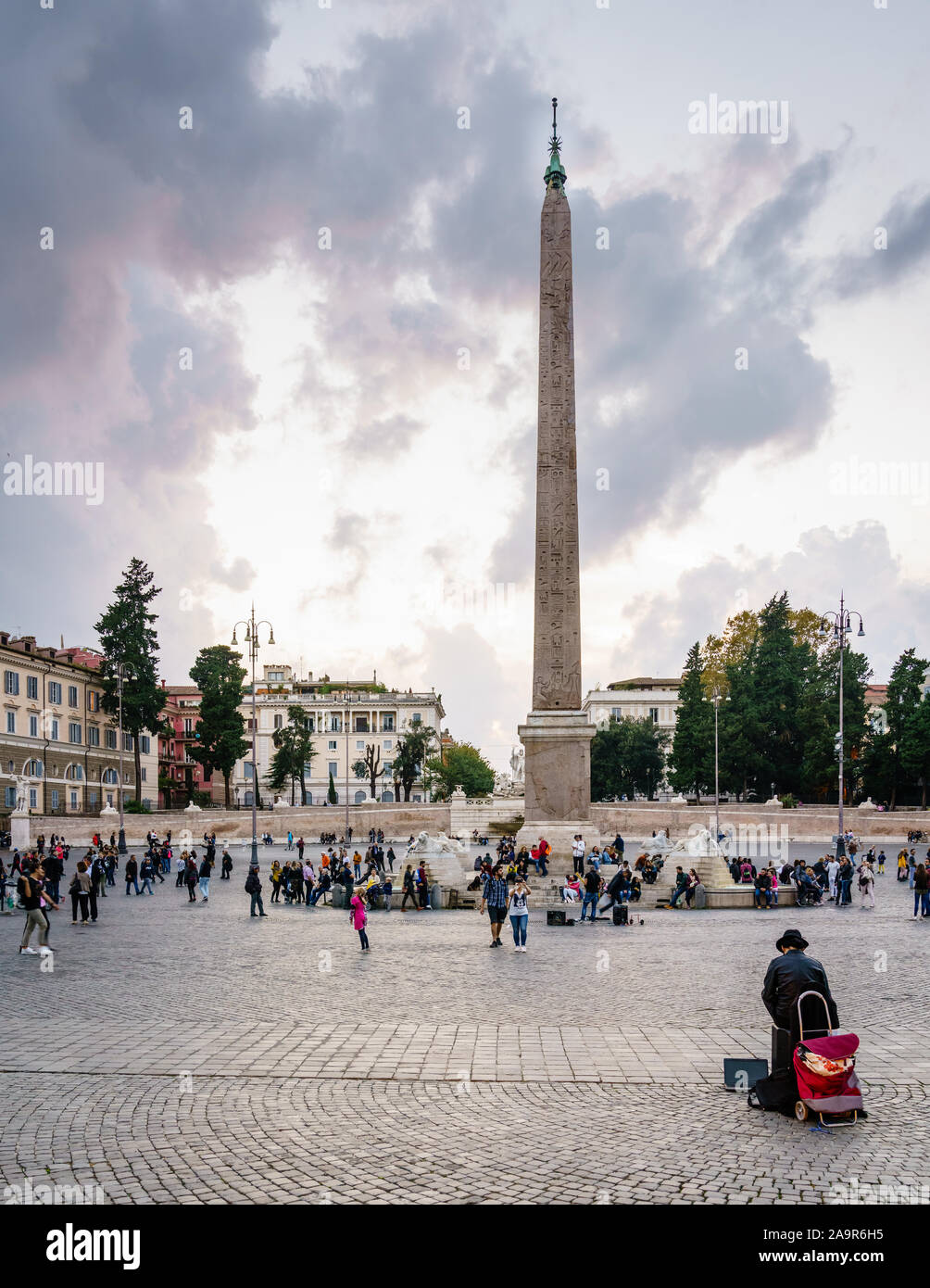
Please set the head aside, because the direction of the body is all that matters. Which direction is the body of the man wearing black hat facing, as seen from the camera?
away from the camera

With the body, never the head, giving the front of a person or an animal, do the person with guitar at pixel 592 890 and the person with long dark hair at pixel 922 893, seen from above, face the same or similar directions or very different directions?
same or similar directions

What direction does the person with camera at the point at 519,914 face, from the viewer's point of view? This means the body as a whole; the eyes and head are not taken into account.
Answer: toward the camera

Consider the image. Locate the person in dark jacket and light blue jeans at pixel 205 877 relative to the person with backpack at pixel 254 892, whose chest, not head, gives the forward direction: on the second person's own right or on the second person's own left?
on the second person's own left

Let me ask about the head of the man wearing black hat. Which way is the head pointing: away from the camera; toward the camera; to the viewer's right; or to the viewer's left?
away from the camera

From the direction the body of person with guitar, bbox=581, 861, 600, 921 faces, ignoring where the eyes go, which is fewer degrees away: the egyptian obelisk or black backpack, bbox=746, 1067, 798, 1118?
the egyptian obelisk
